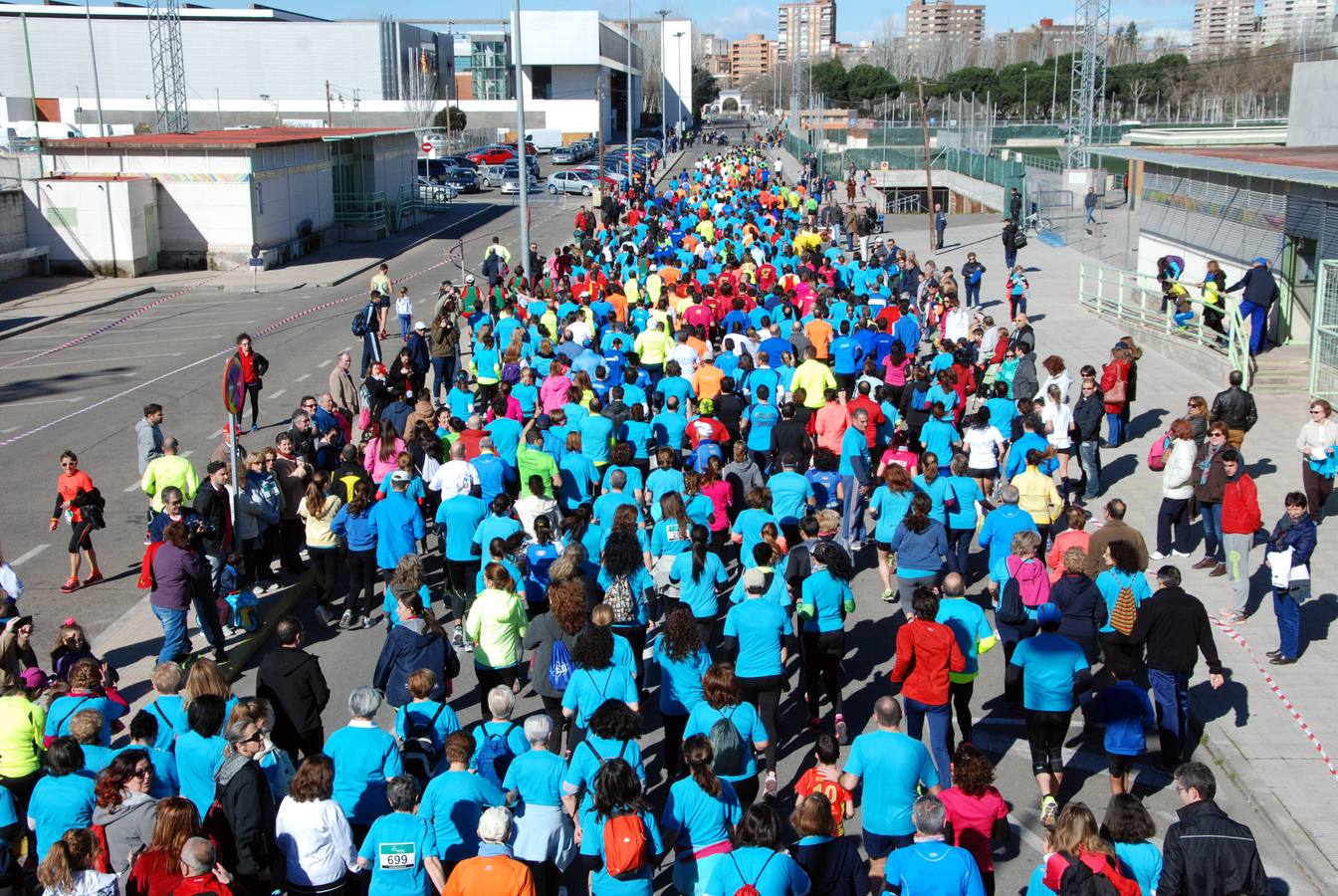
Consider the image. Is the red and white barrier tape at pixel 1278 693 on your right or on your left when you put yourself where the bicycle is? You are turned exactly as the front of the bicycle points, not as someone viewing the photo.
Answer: on your right

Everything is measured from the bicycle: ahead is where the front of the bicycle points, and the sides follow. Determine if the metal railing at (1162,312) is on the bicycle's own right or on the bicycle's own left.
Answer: on the bicycle's own right

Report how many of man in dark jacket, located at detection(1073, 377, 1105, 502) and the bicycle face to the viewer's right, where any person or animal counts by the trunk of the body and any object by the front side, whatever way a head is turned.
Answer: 1

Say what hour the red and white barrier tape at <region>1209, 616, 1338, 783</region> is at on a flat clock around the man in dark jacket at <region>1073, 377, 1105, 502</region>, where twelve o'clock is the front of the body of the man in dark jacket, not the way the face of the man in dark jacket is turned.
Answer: The red and white barrier tape is roughly at 10 o'clock from the man in dark jacket.

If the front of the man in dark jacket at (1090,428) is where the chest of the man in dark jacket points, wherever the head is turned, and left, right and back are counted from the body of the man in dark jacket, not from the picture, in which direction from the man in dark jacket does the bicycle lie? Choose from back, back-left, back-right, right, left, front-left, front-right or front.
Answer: back-right

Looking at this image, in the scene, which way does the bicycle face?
to the viewer's right

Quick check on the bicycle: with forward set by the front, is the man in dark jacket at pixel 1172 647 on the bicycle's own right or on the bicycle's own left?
on the bicycle's own right

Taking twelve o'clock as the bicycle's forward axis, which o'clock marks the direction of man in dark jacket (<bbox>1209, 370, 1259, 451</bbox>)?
The man in dark jacket is roughly at 3 o'clock from the bicycle.

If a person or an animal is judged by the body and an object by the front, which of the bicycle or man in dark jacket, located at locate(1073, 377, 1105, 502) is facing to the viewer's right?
the bicycle
